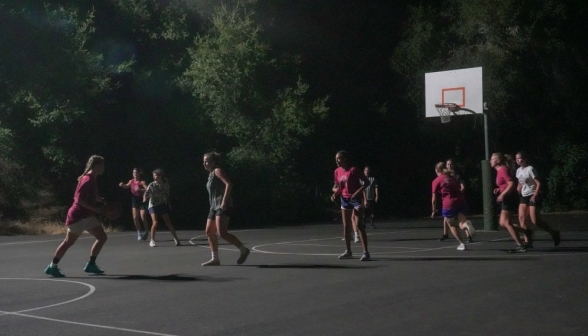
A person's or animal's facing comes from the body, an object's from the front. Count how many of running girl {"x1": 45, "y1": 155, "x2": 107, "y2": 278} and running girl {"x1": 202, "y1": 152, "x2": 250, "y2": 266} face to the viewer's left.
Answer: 1

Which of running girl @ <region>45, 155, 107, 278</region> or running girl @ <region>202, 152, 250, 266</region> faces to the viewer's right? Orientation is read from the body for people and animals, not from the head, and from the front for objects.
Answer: running girl @ <region>45, 155, 107, 278</region>

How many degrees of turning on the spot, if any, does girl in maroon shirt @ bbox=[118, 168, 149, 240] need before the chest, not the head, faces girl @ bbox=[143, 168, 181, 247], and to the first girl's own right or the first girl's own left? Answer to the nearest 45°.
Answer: approximately 45° to the first girl's own left

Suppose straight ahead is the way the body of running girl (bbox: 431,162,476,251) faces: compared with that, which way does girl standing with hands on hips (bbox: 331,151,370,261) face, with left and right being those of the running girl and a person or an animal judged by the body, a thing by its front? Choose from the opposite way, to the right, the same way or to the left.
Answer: to the left

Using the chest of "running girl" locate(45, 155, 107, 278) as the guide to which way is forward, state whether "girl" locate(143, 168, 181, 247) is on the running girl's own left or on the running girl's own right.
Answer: on the running girl's own left

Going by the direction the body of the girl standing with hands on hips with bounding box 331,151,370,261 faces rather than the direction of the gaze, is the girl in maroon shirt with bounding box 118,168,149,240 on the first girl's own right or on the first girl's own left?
on the first girl's own right

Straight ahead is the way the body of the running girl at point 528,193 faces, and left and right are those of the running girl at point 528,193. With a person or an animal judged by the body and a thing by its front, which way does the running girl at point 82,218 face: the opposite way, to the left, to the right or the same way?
the opposite way

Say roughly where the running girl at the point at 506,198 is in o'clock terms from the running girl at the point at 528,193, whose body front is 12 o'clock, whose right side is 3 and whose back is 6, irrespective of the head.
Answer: the running girl at the point at 506,198 is roughly at 12 o'clock from the running girl at the point at 528,193.

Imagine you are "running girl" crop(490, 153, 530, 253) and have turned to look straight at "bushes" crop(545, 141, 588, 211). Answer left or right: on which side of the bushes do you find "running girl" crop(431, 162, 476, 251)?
left

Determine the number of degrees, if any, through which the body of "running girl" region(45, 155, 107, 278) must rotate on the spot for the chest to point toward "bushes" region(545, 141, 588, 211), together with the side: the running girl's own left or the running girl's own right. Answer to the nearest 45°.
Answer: approximately 45° to the running girl's own left

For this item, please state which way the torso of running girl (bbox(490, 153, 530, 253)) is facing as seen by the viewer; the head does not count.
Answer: to the viewer's left

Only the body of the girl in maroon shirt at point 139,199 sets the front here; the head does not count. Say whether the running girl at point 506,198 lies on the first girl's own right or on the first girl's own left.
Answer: on the first girl's own left

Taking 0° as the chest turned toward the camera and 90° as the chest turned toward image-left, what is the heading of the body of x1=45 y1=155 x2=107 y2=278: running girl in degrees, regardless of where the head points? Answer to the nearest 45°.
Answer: approximately 270°

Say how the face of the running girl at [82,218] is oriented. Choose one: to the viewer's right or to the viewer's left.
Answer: to the viewer's right

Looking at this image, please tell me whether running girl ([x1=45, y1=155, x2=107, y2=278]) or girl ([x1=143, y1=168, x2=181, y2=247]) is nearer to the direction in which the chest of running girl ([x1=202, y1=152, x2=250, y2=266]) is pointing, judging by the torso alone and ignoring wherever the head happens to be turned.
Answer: the running girl
